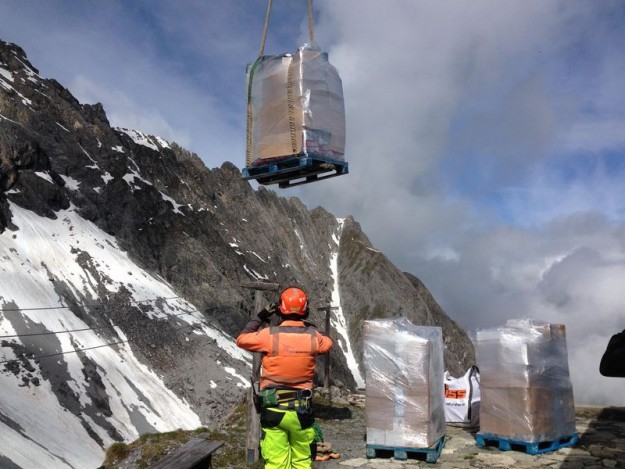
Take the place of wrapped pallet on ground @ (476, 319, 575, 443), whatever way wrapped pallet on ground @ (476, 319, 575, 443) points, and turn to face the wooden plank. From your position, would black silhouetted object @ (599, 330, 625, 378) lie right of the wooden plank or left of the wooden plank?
left

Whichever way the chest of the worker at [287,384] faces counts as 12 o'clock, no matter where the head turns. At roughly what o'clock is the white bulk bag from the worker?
The white bulk bag is roughly at 1 o'clock from the worker.

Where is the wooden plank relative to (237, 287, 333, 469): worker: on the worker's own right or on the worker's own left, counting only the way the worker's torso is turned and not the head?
on the worker's own left

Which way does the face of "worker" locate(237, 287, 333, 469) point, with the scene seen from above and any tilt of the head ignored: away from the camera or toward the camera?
away from the camera

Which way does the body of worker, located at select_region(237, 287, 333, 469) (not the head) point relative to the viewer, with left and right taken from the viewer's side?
facing away from the viewer

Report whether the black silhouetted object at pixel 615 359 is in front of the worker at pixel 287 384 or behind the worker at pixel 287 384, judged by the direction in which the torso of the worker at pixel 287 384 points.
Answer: behind

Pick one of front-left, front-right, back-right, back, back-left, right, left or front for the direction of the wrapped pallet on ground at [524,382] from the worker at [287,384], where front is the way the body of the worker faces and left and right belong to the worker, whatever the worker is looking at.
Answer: front-right
